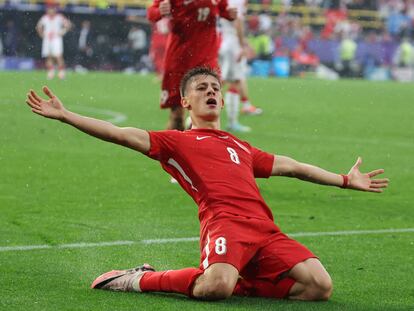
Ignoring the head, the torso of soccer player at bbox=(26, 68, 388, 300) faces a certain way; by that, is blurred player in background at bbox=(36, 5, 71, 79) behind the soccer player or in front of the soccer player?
behind

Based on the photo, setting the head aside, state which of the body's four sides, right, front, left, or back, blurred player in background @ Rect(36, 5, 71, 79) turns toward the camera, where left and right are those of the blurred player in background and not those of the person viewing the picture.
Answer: front

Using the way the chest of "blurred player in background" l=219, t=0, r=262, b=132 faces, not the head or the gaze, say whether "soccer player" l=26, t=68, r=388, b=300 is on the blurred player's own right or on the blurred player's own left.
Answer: on the blurred player's own right

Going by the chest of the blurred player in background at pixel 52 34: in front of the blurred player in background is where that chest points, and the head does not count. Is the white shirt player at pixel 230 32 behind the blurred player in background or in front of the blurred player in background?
in front

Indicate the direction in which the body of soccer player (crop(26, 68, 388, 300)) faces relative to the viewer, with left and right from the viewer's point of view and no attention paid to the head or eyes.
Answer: facing the viewer and to the right of the viewer

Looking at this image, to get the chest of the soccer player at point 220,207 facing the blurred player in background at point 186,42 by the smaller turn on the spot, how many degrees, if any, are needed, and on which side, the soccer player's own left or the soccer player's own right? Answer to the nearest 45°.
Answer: approximately 135° to the soccer player's own left

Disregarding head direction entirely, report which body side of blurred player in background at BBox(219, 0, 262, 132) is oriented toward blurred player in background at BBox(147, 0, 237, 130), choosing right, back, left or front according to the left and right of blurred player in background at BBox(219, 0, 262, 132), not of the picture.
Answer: right

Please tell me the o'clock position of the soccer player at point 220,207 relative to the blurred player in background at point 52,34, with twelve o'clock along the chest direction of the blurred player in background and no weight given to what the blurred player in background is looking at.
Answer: The soccer player is roughly at 12 o'clock from the blurred player in background.
